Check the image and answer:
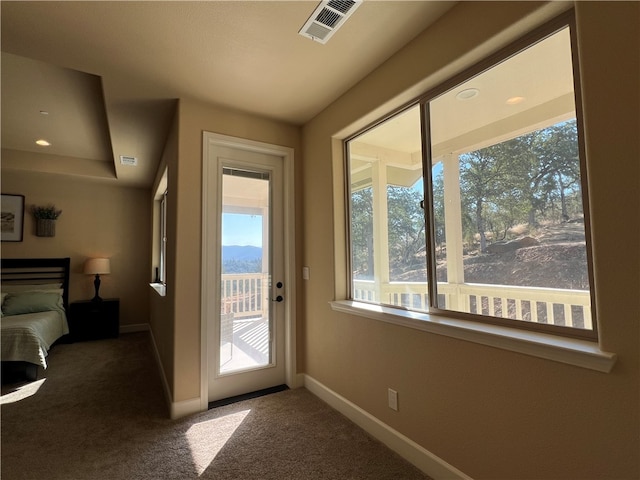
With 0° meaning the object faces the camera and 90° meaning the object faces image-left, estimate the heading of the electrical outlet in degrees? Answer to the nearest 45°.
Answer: approximately 45°

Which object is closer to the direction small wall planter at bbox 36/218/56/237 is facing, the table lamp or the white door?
the white door

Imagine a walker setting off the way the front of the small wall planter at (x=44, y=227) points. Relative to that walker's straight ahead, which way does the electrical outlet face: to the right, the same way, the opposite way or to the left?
to the right

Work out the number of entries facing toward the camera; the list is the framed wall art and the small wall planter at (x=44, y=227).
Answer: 2

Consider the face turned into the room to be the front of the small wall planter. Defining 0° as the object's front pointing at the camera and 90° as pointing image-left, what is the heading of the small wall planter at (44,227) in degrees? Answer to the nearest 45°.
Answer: approximately 0°

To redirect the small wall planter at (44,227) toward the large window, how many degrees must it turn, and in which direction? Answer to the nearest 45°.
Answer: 0° — it already faces it

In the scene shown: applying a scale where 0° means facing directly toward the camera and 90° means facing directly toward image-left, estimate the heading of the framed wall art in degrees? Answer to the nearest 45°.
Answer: approximately 0°

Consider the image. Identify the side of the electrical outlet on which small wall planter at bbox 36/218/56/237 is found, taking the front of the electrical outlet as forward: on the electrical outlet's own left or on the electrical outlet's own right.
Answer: on the electrical outlet's own right
